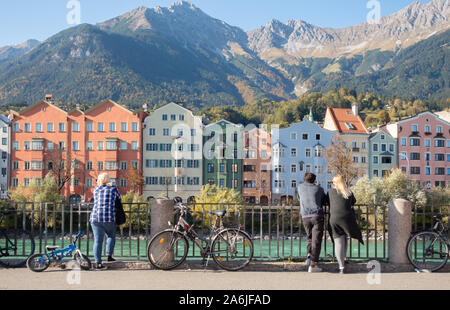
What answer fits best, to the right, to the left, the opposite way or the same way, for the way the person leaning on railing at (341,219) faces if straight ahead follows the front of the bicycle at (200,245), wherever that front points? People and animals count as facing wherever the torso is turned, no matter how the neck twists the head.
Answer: to the right

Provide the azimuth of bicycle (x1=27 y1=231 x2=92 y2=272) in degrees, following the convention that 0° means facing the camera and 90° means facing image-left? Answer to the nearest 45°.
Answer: approximately 270°

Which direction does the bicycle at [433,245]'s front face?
to the viewer's right

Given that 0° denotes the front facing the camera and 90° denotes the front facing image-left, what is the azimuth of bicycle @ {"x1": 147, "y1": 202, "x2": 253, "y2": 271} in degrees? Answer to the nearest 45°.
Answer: approximately 90°

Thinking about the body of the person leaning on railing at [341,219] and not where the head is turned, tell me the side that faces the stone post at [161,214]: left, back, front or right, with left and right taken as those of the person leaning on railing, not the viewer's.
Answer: left

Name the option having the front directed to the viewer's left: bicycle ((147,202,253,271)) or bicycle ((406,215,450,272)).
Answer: bicycle ((147,202,253,271))

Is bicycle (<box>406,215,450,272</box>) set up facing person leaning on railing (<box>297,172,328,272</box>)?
no

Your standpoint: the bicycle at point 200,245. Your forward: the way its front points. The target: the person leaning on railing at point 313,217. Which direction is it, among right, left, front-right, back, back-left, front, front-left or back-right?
back

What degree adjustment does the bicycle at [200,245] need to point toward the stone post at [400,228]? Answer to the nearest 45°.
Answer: approximately 180°

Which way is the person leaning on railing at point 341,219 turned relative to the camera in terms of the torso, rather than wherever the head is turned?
away from the camera
